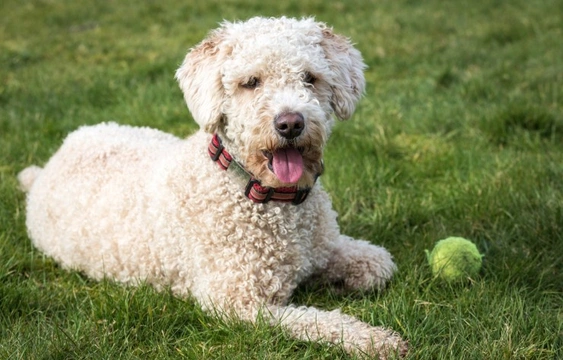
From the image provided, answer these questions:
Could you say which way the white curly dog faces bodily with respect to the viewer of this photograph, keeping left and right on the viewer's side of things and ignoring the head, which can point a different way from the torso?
facing the viewer and to the right of the viewer

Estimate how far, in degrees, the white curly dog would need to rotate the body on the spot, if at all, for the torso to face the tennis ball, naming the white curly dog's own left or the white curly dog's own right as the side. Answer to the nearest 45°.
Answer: approximately 45° to the white curly dog's own left
